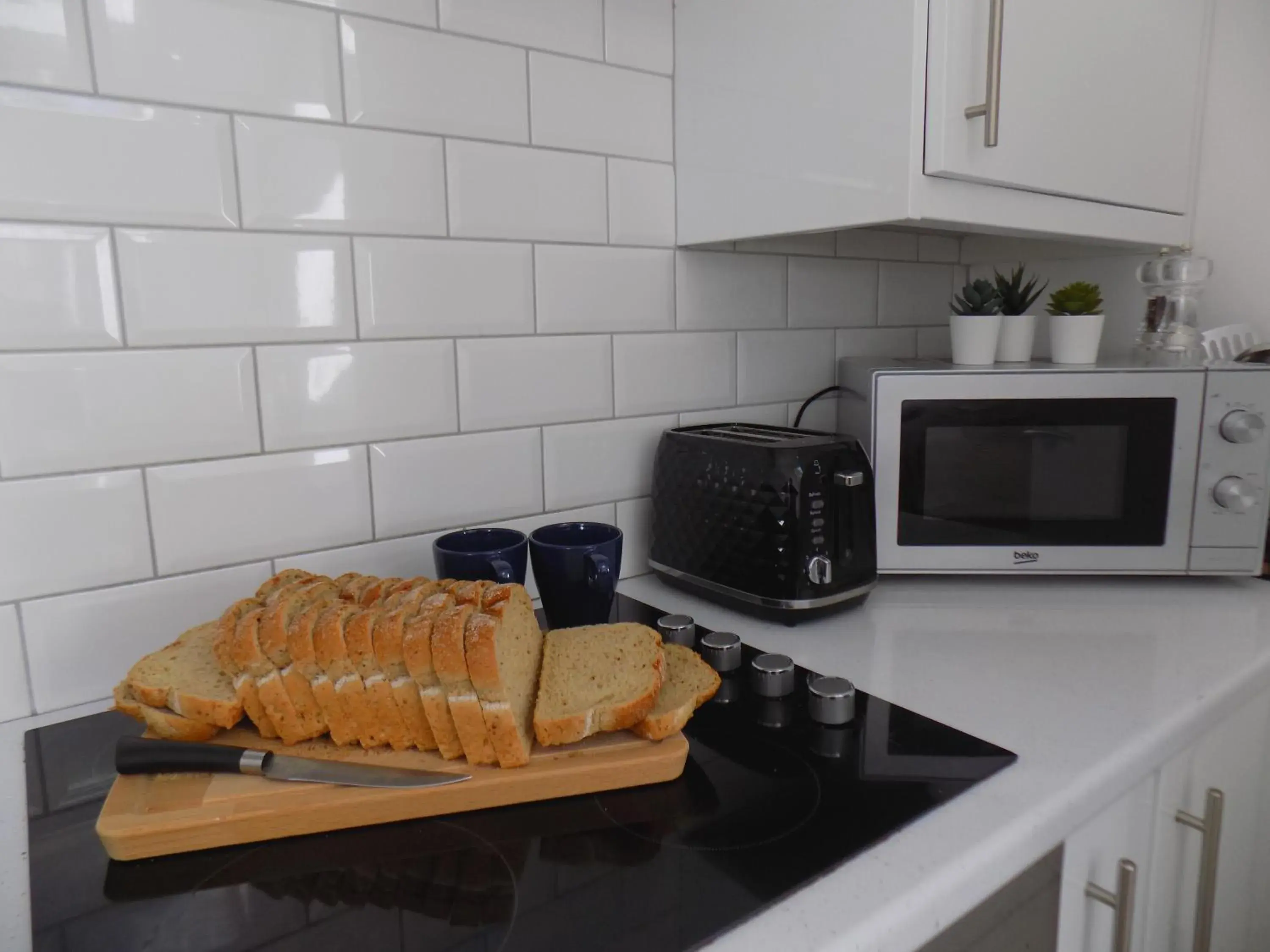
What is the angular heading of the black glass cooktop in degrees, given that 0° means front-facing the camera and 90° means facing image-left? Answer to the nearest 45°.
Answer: approximately 315°

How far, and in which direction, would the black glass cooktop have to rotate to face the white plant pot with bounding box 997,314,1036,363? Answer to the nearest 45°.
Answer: approximately 90° to its left
